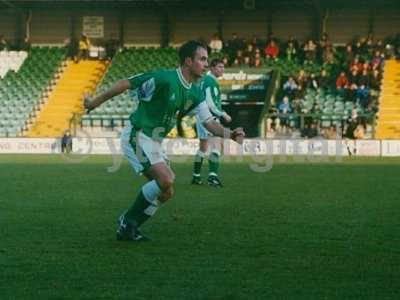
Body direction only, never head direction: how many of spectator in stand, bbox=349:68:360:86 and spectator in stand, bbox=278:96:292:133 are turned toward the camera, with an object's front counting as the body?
2

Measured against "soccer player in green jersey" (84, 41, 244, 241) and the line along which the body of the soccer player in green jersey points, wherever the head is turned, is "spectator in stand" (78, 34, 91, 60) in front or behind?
behind

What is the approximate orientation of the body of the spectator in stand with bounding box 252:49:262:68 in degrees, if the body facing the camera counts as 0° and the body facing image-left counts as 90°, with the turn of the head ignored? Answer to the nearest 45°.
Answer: approximately 0°

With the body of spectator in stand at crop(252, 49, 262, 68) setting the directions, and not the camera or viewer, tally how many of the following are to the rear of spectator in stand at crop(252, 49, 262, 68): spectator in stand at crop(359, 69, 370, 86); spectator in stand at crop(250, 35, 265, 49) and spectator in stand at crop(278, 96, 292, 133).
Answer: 1

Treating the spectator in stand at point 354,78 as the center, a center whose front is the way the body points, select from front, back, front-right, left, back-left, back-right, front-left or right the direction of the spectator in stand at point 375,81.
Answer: left

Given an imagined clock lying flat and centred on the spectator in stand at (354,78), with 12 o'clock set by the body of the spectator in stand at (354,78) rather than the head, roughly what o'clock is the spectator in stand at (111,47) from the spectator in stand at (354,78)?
the spectator in stand at (111,47) is roughly at 4 o'clock from the spectator in stand at (354,78).

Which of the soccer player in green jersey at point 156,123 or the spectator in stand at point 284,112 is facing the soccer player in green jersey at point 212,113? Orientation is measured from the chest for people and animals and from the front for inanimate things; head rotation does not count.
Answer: the spectator in stand

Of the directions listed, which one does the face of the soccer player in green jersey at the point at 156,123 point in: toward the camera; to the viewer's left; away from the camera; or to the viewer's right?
to the viewer's right

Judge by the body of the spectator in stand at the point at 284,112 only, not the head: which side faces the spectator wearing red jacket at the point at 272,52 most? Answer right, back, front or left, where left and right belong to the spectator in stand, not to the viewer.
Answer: back

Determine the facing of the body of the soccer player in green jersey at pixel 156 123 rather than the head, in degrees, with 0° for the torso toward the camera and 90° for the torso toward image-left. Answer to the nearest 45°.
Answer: approximately 315°

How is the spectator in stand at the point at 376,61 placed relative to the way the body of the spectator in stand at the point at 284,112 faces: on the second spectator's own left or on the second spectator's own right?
on the second spectator's own left

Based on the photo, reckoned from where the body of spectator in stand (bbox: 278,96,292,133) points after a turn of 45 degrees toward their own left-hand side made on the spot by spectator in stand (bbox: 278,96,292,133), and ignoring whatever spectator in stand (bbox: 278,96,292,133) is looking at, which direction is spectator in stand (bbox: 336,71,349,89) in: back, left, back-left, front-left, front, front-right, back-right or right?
left

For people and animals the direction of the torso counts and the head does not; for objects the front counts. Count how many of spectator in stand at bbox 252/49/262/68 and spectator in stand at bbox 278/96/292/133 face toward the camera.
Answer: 2

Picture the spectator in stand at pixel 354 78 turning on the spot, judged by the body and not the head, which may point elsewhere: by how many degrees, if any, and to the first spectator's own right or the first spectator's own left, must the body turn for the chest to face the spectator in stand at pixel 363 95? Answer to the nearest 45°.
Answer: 0° — they already face them

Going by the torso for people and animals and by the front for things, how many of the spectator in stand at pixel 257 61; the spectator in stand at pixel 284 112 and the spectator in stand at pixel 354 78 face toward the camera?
3

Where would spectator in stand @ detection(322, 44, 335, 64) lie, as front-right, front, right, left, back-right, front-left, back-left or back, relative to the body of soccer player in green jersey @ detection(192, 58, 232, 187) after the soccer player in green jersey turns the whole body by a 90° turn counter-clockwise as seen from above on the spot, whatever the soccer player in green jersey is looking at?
front-left

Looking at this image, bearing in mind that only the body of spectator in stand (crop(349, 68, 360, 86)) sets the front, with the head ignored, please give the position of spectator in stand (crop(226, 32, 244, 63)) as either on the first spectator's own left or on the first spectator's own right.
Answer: on the first spectator's own right
